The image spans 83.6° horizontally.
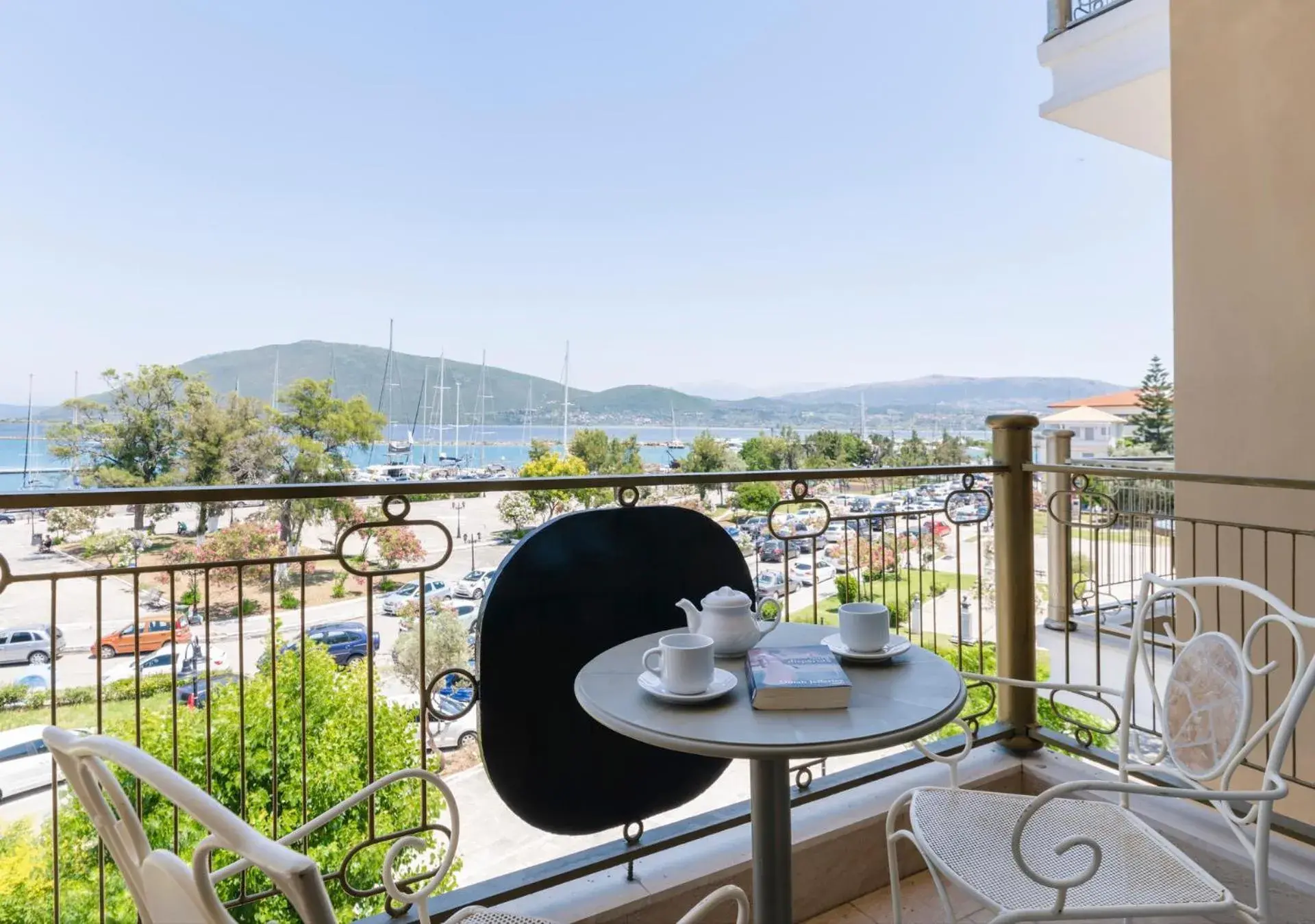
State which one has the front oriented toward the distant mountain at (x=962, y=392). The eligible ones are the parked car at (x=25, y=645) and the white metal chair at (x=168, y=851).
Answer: the white metal chair

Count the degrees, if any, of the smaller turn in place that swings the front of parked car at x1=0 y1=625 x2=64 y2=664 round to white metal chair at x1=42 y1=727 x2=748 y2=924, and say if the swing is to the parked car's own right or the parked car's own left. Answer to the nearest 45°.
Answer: approximately 90° to the parked car's own left

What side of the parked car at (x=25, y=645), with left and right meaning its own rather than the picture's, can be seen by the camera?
left

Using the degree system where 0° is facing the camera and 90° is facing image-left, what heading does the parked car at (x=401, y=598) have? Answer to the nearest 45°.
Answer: approximately 45°

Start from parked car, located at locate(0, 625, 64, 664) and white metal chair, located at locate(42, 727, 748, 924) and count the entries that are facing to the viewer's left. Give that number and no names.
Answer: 1

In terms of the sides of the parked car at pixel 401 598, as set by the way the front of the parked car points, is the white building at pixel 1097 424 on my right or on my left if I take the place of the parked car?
on my left

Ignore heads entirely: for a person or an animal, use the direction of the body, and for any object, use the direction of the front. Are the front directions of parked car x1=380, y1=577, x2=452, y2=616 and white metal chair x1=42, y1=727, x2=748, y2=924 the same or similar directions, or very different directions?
very different directions

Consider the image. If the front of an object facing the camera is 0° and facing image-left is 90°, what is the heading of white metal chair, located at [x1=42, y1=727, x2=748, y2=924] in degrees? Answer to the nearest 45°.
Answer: approximately 225°
